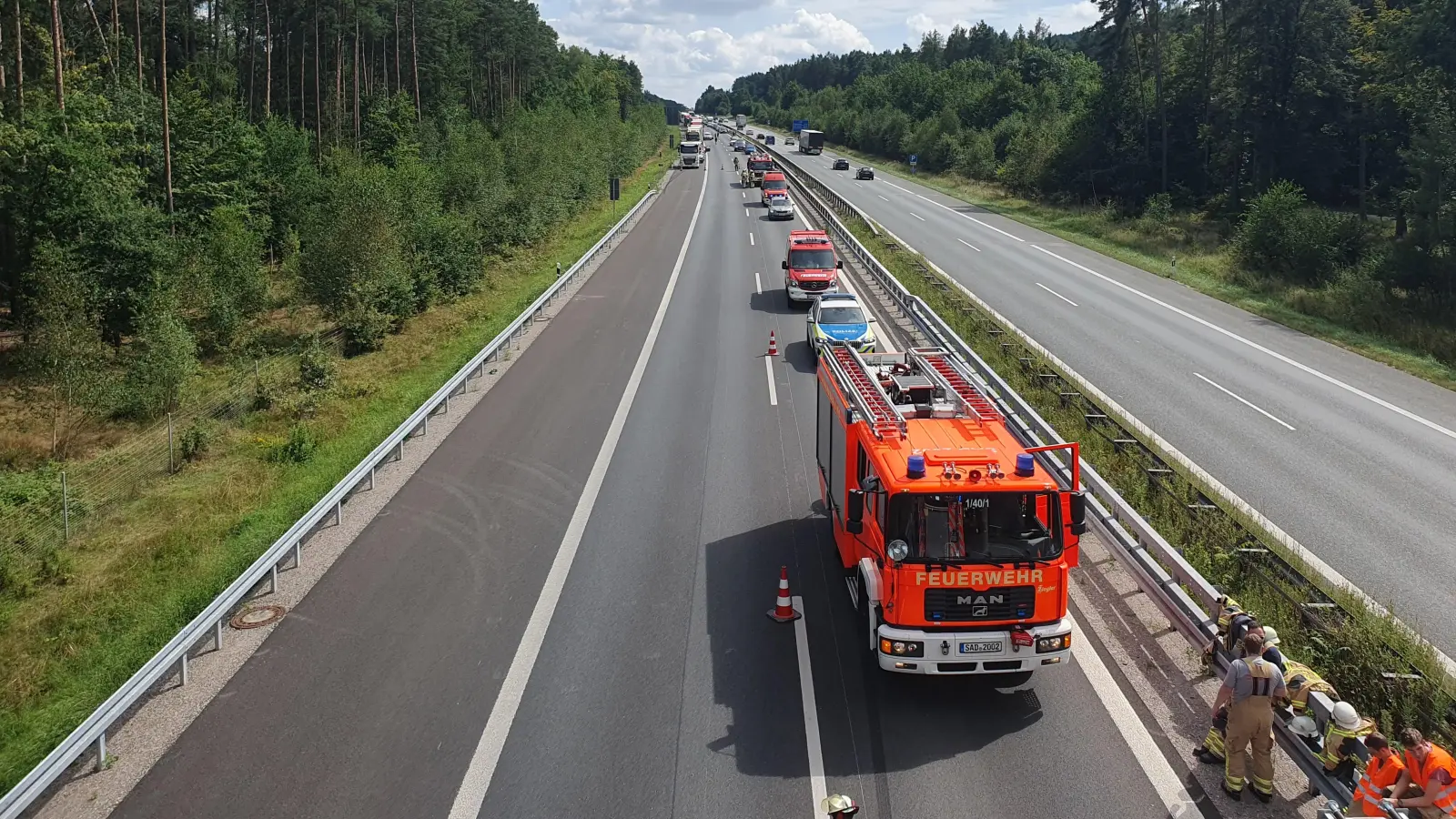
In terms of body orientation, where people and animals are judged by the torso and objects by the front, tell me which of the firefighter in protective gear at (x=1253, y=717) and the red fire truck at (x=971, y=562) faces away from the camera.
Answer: the firefighter in protective gear

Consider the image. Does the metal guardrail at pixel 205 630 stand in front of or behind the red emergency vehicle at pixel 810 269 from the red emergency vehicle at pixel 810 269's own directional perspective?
in front

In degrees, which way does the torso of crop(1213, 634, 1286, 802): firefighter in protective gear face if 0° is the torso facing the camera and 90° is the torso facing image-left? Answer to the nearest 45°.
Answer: approximately 180°

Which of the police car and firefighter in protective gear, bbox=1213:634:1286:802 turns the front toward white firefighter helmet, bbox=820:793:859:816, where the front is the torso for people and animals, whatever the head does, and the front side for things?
the police car

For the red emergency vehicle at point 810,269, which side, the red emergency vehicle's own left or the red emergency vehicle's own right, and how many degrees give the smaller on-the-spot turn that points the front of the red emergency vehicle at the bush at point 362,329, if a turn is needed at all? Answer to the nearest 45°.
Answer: approximately 90° to the red emergency vehicle's own right

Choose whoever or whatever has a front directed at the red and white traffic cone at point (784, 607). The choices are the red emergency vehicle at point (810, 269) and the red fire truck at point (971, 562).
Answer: the red emergency vehicle

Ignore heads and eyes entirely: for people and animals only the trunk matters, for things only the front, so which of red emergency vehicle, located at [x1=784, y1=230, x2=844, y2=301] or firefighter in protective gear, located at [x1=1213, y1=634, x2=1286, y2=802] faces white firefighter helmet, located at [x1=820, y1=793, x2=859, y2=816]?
the red emergency vehicle

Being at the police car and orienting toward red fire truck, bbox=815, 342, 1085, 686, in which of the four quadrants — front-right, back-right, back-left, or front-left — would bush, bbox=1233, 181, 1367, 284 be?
back-left
